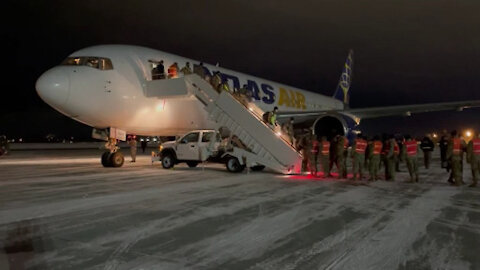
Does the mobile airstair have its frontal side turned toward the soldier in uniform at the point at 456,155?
no

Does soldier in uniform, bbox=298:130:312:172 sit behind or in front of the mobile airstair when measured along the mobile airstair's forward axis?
behind

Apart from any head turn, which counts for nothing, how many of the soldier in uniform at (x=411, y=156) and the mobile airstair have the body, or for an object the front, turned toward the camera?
0

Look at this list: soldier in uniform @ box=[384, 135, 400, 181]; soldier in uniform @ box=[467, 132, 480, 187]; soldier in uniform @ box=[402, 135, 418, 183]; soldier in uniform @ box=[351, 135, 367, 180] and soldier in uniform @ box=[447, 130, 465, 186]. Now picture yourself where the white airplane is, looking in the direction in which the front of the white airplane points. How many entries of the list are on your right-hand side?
0

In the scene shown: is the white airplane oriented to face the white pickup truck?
no

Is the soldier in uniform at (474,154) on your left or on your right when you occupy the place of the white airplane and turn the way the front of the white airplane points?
on your left

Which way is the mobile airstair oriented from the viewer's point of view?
to the viewer's left

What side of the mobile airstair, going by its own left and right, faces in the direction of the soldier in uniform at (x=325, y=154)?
back

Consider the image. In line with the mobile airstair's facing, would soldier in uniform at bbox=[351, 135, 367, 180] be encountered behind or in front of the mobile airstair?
behind

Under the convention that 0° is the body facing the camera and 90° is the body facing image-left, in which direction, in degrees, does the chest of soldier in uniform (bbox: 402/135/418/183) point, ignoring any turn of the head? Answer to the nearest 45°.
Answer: approximately 135°

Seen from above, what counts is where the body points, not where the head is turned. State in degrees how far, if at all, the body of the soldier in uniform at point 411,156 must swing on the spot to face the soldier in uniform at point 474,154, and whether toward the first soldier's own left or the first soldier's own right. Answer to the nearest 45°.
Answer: approximately 135° to the first soldier's own right

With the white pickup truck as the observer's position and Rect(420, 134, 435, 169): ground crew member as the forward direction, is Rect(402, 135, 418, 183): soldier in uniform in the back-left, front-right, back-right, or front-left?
front-right
